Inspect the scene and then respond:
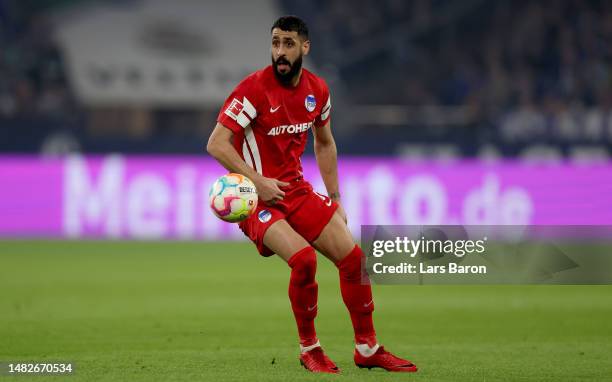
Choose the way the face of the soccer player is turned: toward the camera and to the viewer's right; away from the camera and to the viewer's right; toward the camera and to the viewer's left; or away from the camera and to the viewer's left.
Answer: toward the camera and to the viewer's left

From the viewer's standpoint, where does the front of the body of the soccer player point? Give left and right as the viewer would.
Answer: facing the viewer and to the right of the viewer
